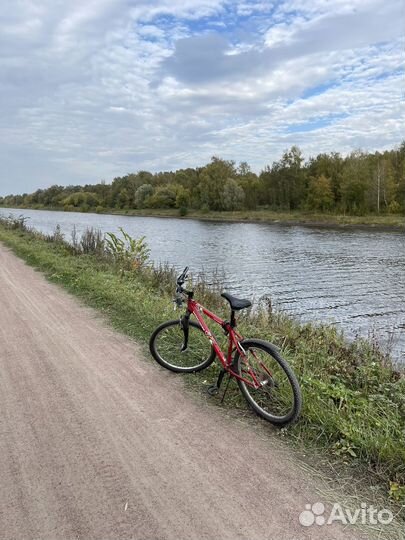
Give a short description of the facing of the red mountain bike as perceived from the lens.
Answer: facing away from the viewer and to the left of the viewer
